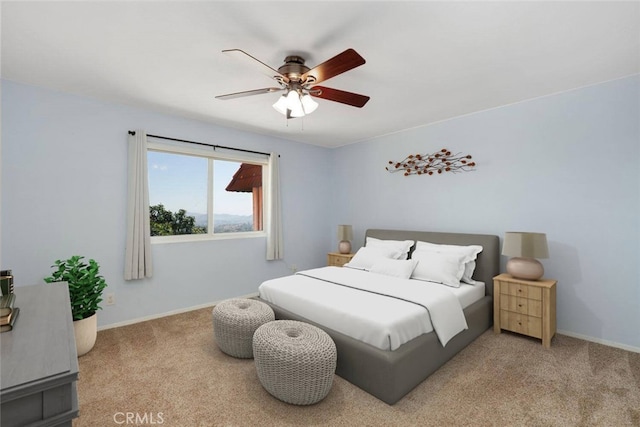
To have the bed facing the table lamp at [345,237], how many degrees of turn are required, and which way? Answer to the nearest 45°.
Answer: approximately 135° to its right

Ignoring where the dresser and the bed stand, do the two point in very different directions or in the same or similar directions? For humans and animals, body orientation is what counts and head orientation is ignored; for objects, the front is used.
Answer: very different directions

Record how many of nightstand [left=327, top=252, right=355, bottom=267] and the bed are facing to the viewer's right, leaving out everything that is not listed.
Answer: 0

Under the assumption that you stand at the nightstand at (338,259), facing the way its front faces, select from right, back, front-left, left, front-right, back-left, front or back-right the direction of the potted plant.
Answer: front

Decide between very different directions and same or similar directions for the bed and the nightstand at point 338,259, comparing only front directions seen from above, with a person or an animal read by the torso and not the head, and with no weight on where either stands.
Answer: same or similar directions

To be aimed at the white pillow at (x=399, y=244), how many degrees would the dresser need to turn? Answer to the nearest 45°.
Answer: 0° — it already faces it

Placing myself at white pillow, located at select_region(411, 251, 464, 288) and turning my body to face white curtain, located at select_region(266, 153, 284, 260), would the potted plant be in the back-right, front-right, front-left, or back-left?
front-left

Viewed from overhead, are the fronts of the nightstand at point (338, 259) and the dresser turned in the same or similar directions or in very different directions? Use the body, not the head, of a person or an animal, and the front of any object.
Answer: very different directions

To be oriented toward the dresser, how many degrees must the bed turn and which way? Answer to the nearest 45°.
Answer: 0° — it already faces it

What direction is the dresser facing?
to the viewer's right

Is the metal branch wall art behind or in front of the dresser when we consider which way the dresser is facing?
in front

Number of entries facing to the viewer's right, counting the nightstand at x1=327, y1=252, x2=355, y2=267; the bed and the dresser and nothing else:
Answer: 1

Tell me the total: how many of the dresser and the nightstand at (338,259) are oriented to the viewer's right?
1

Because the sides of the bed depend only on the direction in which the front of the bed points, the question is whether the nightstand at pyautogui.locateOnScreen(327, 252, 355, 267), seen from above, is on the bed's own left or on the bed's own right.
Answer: on the bed's own right

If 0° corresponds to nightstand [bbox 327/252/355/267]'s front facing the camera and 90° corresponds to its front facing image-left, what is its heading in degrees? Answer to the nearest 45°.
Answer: approximately 45°

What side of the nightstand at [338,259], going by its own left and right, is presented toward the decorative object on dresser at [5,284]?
front

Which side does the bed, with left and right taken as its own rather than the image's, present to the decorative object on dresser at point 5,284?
front

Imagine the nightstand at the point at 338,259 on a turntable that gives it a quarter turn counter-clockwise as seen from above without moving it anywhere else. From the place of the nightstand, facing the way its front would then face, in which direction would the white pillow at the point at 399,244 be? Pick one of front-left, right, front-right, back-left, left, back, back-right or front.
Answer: front

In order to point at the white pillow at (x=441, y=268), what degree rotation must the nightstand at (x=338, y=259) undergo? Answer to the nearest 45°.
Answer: approximately 90° to its left
